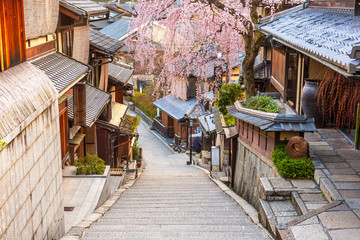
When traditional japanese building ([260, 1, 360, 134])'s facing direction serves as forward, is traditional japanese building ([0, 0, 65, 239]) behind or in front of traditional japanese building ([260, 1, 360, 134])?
in front

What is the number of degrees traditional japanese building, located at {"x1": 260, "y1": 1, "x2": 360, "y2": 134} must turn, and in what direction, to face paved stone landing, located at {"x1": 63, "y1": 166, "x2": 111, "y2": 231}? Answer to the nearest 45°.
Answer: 0° — it already faces it

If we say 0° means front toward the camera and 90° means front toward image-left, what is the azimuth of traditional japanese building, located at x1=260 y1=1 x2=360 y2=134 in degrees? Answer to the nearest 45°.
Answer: approximately 45°

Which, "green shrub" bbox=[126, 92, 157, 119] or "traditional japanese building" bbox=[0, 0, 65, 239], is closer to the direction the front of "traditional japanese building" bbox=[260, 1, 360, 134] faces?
the traditional japanese building

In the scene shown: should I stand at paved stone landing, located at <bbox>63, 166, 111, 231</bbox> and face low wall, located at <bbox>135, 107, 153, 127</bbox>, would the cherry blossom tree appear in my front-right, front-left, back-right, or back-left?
front-right

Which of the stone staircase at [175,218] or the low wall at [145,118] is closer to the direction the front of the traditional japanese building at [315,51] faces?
the stone staircase

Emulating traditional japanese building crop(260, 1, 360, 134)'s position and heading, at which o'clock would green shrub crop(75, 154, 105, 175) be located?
The green shrub is roughly at 1 o'clock from the traditional japanese building.
